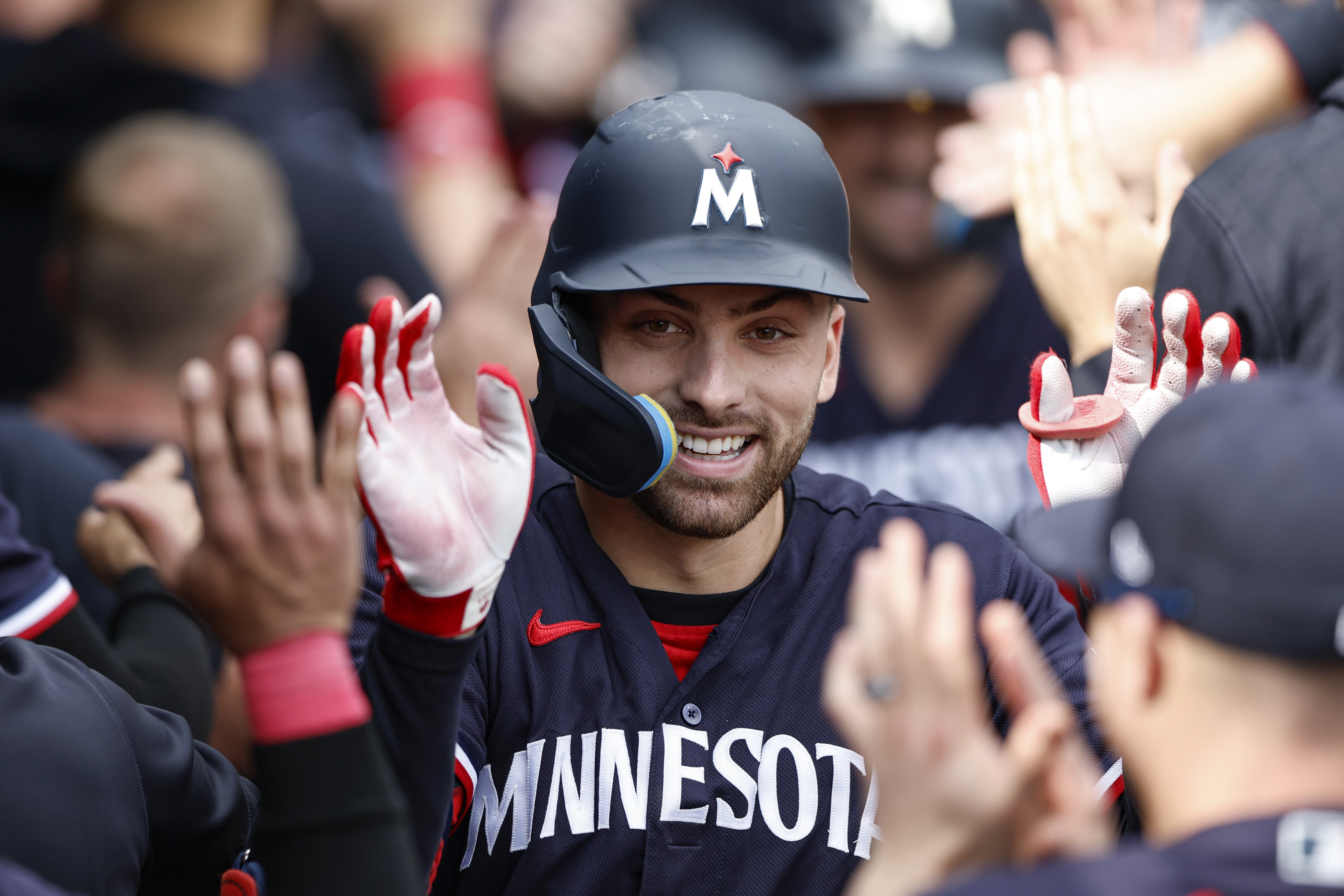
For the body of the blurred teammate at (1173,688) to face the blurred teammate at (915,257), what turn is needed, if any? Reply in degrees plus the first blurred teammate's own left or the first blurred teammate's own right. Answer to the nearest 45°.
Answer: approximately 45° to the first blurred teammate's own right

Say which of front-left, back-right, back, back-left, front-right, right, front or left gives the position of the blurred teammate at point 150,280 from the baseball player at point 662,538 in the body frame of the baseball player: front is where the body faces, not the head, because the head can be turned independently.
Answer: back-right

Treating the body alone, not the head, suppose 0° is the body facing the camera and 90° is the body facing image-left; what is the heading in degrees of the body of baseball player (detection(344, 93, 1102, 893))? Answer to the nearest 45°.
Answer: approximately 0°

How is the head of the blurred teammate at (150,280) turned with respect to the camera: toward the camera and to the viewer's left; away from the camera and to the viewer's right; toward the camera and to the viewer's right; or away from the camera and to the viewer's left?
away from the camera and to the viewer's right

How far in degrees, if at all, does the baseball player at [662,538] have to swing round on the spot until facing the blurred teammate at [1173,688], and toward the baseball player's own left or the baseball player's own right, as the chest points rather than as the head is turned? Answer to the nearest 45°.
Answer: approximately 45° to the baseball player's own left

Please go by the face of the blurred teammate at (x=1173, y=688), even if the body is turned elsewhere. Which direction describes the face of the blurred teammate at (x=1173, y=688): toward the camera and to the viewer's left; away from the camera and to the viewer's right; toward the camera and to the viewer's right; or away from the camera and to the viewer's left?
away from the camera and to the viewer's left

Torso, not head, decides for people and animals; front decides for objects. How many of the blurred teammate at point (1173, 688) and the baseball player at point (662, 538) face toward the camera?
1

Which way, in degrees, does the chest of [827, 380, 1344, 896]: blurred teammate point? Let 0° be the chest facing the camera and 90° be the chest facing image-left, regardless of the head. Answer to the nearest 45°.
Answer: approximately 135°

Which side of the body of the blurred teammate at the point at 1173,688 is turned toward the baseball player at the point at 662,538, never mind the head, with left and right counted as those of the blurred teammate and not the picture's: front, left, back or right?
front

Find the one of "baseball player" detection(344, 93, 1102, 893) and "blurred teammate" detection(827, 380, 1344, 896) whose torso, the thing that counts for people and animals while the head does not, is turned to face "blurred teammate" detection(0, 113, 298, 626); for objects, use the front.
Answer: "blurred teammate" detection(827, 380, 1344, 896)

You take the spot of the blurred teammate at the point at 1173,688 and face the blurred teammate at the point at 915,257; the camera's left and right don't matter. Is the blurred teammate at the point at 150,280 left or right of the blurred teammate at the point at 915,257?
left
